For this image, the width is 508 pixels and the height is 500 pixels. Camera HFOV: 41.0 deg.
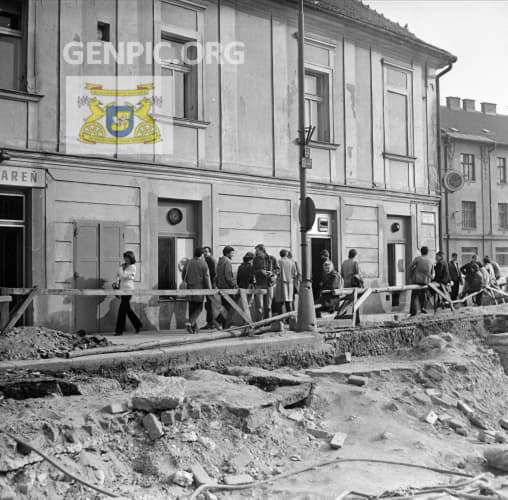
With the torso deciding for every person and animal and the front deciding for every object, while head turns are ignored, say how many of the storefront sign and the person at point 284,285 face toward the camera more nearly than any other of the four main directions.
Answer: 1

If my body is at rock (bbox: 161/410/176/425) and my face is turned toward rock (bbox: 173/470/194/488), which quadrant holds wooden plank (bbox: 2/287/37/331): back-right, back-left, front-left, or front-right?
back-right

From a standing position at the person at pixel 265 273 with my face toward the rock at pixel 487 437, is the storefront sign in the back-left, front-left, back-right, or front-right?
back-right

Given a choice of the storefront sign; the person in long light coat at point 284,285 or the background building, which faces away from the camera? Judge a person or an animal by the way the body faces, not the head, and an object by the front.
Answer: the person in long light coat

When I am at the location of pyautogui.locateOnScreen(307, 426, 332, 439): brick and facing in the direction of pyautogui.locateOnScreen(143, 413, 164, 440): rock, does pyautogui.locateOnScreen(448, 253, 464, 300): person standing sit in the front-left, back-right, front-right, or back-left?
back-right

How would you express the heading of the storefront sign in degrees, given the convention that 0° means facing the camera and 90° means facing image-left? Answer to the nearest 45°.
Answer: approximately 0°

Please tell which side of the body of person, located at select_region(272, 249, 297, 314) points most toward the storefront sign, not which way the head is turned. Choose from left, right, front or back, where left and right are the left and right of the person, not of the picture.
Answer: left

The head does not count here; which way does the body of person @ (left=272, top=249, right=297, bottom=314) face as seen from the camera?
away from the camera

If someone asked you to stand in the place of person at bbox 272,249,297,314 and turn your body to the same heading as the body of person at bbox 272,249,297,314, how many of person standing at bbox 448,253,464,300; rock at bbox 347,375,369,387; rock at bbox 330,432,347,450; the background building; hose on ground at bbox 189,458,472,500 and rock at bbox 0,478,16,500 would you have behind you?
4

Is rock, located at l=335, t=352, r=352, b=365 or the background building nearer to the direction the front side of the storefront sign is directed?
the rock
